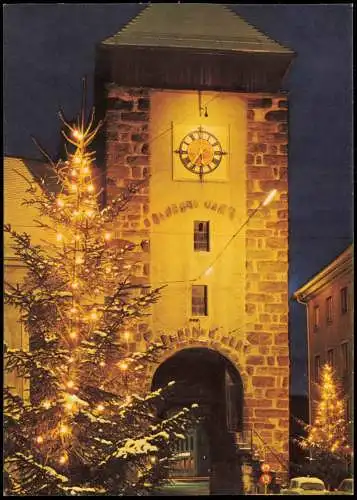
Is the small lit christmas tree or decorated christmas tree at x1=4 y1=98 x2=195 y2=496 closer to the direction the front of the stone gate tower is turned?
the decorated christmas tree

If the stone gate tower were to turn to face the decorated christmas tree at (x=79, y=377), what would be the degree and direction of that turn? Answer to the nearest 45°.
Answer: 0° — it already faces it

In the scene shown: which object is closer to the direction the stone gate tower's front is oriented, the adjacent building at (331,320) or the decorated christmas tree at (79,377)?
the decorated christmas tree

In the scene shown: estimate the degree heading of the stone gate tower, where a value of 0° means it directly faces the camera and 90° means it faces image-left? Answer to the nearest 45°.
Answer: approximately 0°

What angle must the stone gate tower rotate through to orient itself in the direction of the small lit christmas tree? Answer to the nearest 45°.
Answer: approximately 135° to its left
